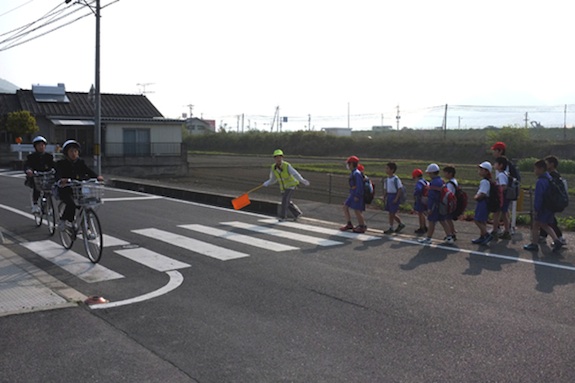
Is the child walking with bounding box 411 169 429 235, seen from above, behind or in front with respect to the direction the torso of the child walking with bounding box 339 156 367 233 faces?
behind

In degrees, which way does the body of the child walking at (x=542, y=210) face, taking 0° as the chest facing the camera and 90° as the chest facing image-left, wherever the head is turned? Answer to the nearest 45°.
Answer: approximately 90°

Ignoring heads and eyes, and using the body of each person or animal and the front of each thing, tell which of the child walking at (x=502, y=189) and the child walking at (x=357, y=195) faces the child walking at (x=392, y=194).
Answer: the child walking at (x=502, y=189)

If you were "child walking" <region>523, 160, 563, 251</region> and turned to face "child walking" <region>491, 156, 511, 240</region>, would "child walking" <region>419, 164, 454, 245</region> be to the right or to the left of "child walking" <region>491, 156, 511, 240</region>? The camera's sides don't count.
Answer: left

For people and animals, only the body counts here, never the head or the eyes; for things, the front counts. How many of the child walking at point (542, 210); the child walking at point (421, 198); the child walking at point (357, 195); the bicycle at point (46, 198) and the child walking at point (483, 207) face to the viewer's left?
4

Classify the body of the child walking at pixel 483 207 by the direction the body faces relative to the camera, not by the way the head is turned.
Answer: to the viewer's left

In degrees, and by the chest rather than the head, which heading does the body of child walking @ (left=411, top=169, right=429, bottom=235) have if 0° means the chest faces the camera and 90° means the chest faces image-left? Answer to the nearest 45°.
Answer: approximately 90°

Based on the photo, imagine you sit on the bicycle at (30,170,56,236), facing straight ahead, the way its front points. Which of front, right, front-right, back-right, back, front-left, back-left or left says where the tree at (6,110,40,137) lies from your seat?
back-left

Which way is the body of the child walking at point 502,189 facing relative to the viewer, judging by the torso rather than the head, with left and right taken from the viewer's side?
facing to the left of the viewer

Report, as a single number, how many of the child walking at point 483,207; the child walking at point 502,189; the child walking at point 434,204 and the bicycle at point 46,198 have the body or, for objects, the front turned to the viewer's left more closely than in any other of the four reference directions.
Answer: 3

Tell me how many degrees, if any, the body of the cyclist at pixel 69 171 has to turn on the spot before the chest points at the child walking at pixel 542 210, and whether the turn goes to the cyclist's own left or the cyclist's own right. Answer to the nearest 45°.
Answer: approximately 45° to the cyclist's own left
